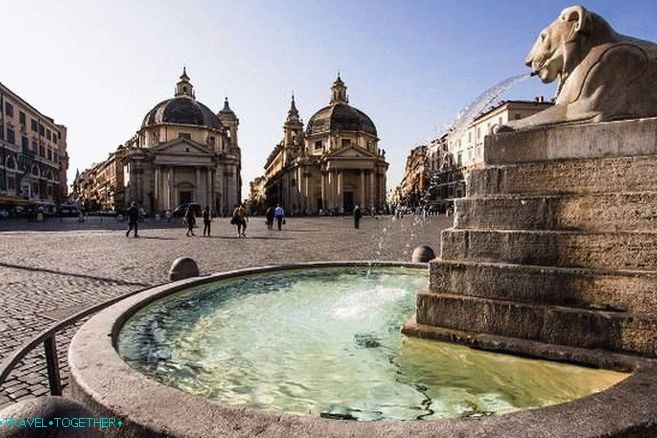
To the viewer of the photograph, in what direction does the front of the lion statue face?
facing to the left of the viewer
